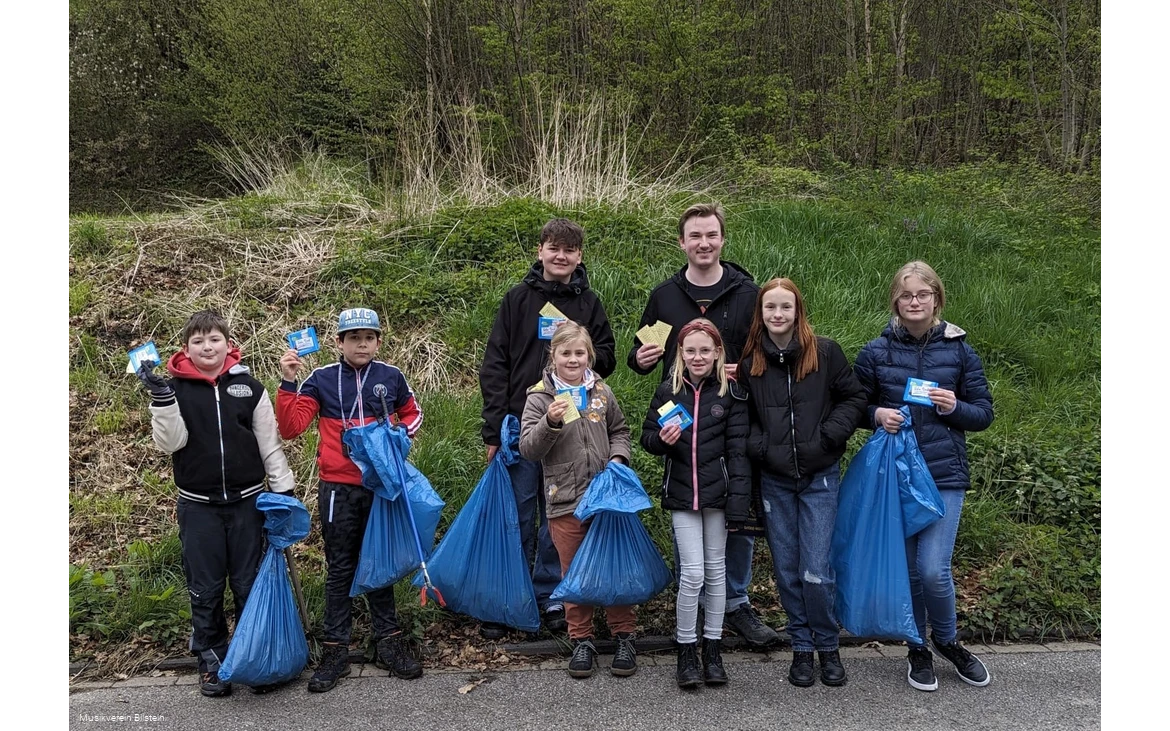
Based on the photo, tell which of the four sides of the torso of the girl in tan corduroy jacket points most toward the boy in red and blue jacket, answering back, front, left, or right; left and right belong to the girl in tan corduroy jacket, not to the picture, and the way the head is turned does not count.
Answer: right

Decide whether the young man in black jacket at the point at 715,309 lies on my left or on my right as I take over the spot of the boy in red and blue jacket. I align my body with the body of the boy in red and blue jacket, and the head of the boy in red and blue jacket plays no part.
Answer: on my left

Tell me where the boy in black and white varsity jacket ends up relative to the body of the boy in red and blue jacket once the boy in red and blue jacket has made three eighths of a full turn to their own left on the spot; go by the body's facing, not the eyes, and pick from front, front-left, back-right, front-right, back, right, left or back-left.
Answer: back-left

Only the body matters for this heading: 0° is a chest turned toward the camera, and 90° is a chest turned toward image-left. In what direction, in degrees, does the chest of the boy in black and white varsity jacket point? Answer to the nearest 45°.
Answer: approximately 0°

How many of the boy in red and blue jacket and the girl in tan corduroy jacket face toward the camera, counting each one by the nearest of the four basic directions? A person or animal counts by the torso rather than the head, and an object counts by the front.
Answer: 2

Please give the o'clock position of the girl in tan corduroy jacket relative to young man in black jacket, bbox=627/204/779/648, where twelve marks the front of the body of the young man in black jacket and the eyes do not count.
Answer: The girl in tan corduroy jacket is roughly at 2 o'clock from the young man in black jacket.

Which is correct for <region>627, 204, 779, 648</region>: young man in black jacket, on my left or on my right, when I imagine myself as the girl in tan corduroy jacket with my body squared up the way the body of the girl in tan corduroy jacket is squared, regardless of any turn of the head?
on my left

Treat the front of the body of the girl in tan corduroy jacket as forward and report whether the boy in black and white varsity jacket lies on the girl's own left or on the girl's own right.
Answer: on the girl's own right
